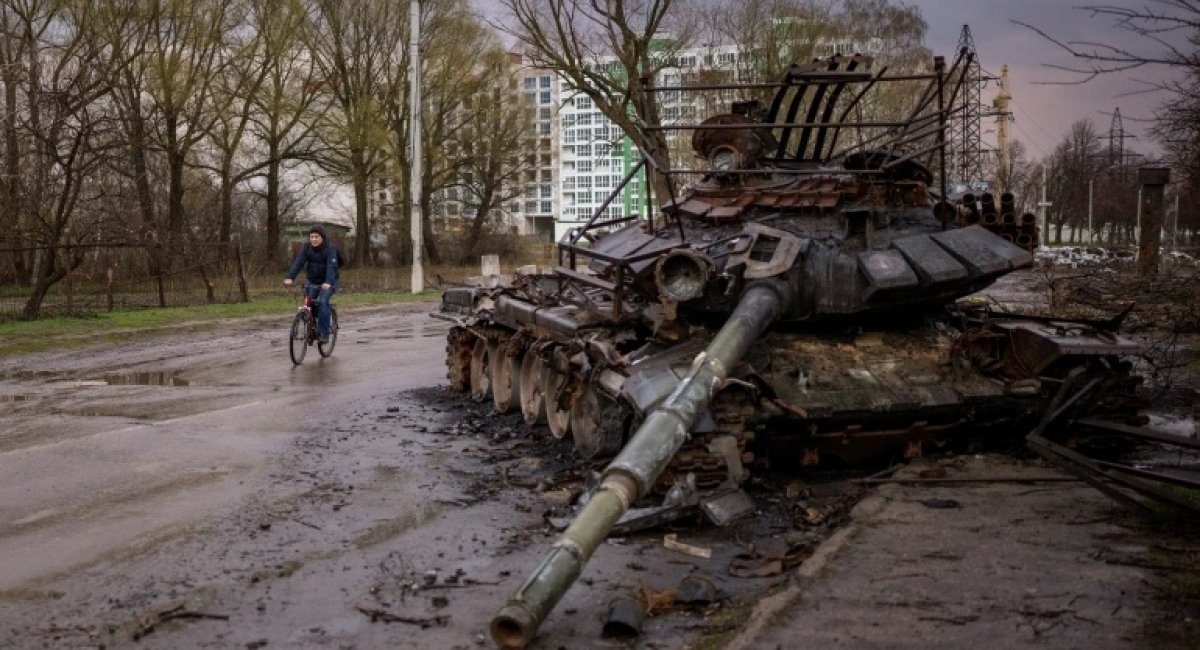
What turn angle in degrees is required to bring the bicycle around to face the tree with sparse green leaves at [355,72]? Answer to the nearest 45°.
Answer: approximately 135° to its right

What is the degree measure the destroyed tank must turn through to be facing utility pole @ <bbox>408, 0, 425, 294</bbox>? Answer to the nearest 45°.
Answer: approximately 180°

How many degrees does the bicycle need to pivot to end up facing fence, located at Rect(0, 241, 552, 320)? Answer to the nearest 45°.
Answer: approximately 135° to its right

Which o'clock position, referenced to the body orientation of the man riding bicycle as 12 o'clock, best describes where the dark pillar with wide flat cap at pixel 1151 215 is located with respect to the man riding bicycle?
The dark pillar with wide flat cap is roughly at 7 o'clock from the man riding bicycle.

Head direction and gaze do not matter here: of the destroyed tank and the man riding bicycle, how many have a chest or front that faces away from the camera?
0

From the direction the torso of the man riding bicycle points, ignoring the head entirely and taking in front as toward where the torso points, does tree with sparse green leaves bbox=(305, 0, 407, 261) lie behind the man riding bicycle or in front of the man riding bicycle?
behind

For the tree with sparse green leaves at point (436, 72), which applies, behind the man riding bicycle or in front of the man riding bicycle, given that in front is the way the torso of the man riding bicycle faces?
behind

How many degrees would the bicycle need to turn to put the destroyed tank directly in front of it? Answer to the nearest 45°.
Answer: approximately 90° to its left

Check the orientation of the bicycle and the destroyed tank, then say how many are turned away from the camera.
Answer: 0
